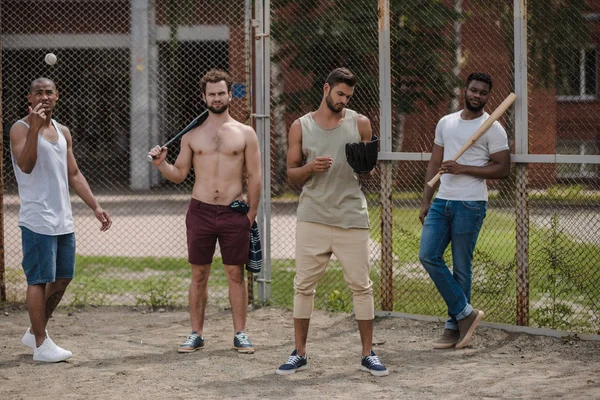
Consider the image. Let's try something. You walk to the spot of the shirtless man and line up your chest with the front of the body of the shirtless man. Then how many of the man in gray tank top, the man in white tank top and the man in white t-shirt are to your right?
1

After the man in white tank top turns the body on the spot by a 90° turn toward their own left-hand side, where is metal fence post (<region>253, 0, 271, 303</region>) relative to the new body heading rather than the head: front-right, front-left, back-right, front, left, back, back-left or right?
front

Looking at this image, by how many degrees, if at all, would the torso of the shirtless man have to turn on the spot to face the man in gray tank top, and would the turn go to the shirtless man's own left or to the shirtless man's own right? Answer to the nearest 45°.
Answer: approximately 45° to the shirtless man's own left

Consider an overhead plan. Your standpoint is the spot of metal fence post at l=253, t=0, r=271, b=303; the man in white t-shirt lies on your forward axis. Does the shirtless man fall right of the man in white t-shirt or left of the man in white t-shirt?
right

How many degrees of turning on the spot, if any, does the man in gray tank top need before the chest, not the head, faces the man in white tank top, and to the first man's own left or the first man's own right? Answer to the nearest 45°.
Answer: approximately 90° to the first man's own right

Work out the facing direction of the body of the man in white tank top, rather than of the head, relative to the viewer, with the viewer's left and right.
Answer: facing the viewer and to the right of the viewer

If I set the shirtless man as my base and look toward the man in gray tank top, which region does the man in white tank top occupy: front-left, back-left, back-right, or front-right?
back-right

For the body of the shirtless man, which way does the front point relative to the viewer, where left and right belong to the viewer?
facing the viewer

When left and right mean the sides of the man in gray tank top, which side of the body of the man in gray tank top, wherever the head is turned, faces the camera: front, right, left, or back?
front

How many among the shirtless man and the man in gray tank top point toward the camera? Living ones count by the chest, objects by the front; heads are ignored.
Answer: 2

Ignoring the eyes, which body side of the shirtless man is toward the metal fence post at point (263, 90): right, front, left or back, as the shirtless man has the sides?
back

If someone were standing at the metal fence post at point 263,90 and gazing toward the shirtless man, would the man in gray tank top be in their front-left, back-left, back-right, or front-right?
front-left

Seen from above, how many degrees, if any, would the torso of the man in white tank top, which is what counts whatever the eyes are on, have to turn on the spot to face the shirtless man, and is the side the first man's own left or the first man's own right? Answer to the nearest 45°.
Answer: approximately 45° to the first man's own left

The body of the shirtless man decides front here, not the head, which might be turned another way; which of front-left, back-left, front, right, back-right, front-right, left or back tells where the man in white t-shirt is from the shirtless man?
left

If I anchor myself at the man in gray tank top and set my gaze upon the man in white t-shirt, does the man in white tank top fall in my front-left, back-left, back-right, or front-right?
back-left
